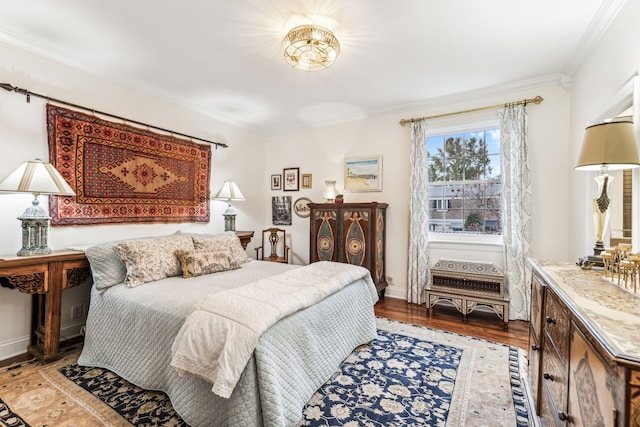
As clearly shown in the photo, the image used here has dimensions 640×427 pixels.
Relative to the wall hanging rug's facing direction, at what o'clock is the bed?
The bed is roughly at 1 o'clock from the wall hanging rug.

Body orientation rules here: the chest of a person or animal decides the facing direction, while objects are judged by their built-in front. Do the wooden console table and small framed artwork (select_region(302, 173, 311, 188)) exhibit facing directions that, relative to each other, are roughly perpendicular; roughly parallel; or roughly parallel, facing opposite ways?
roughly perpendicular

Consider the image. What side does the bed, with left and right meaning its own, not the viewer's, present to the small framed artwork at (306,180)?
left

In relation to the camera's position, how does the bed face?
facing the viewer and to the right of the viewer

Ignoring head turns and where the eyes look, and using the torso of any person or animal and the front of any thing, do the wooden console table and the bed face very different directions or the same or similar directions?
same or similar directions

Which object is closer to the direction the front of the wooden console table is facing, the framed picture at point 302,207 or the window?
the window

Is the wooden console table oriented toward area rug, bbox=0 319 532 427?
yes

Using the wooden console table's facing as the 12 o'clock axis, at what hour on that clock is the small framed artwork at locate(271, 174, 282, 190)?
The small framed artwork is roughly at 10 o'clock from the wooden console table.

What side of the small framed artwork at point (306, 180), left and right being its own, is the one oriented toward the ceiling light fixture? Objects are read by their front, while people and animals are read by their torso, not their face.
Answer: front

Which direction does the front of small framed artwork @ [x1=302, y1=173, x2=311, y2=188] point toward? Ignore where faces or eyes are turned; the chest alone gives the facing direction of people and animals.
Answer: toward the camera

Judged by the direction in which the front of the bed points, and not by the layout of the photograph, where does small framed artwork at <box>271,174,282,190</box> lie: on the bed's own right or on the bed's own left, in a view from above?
on the bed's own left

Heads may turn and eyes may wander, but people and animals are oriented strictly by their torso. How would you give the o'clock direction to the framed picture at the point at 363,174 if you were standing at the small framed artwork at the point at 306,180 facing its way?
The framed picture is roughly at 10 o'clock from the small framed artwork.

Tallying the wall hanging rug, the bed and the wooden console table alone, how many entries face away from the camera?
0

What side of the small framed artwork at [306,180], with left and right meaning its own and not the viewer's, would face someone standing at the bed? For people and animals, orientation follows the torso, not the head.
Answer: front

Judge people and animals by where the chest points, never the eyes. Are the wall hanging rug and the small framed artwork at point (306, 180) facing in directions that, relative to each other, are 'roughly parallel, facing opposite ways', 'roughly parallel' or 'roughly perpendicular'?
roughly perpendicular

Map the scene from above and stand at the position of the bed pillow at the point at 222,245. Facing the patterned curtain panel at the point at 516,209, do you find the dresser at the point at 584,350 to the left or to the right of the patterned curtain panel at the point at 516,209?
right

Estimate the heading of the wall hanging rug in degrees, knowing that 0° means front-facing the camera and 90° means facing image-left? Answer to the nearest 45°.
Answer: approximately 315°

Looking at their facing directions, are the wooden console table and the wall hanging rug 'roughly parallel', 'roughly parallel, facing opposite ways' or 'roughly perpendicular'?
roughly parallel
